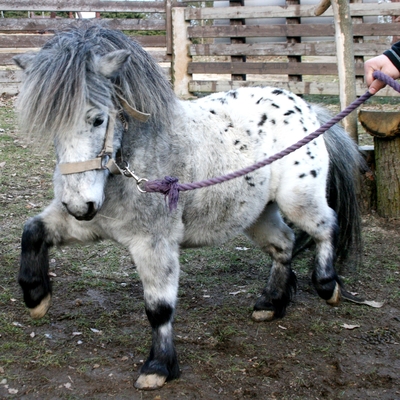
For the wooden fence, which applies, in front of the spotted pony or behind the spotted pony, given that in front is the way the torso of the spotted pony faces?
behind

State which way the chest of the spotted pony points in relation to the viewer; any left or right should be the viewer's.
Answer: facing the viewer and to the left of the viewer

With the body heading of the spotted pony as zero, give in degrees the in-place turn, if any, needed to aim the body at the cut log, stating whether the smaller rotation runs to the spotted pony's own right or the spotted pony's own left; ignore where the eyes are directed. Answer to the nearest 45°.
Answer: approximately 180°

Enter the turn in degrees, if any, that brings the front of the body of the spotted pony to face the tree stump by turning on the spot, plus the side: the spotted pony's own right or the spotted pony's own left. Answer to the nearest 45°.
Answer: approximately 180°
